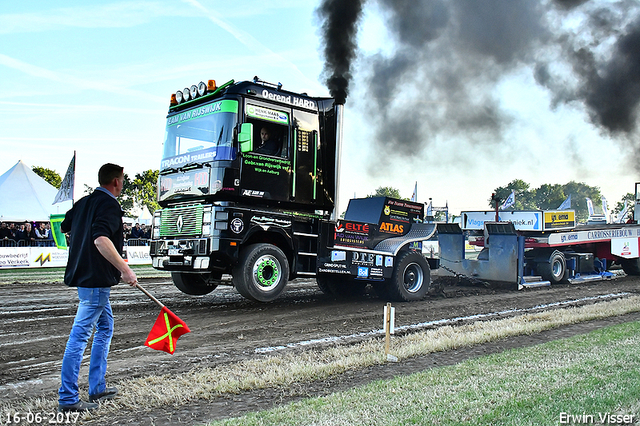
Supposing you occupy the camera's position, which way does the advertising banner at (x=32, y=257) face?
facing the viewer

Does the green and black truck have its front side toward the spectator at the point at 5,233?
no

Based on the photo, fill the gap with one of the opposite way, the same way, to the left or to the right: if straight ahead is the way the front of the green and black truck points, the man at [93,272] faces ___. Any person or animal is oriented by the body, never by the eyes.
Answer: the opposite way

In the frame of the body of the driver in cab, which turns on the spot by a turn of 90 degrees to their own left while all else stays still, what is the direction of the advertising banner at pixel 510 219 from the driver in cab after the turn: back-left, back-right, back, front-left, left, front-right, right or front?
left

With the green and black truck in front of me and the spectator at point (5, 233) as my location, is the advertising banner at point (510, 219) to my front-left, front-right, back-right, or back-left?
front-left

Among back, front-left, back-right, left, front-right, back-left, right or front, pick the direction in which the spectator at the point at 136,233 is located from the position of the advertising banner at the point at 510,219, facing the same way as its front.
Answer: right

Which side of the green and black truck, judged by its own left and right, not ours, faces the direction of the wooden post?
left

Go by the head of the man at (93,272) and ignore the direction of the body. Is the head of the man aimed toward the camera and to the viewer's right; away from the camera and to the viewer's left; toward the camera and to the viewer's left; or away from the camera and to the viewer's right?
away from the camera and to the viewer's right

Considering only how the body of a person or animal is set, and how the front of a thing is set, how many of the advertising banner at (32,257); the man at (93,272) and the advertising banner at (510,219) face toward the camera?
2

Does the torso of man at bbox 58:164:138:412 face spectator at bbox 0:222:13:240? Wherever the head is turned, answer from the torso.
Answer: no

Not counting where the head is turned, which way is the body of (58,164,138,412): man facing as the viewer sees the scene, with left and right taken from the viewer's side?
facing away from the viewer and to the right of the viewer

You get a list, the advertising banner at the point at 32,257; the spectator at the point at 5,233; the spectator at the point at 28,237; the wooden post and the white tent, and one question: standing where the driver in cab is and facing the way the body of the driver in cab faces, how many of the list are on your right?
4

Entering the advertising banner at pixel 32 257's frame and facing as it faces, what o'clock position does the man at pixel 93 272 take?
The man is roughly at 12 o'clock from the advertising banner.

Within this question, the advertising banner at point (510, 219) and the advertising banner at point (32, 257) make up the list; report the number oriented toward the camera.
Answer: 2

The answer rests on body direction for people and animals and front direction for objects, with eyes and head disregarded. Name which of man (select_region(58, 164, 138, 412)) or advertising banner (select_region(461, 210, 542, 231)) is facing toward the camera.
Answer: the advertising banner

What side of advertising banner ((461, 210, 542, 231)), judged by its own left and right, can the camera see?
front

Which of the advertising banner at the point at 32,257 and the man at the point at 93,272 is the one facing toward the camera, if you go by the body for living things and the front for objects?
the advertising banner

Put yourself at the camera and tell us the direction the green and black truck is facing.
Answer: facing the viewer and to the left of the viewer

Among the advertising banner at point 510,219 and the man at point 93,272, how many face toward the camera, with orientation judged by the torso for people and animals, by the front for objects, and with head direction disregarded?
1

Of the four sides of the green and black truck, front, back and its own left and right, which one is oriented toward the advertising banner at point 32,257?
right
